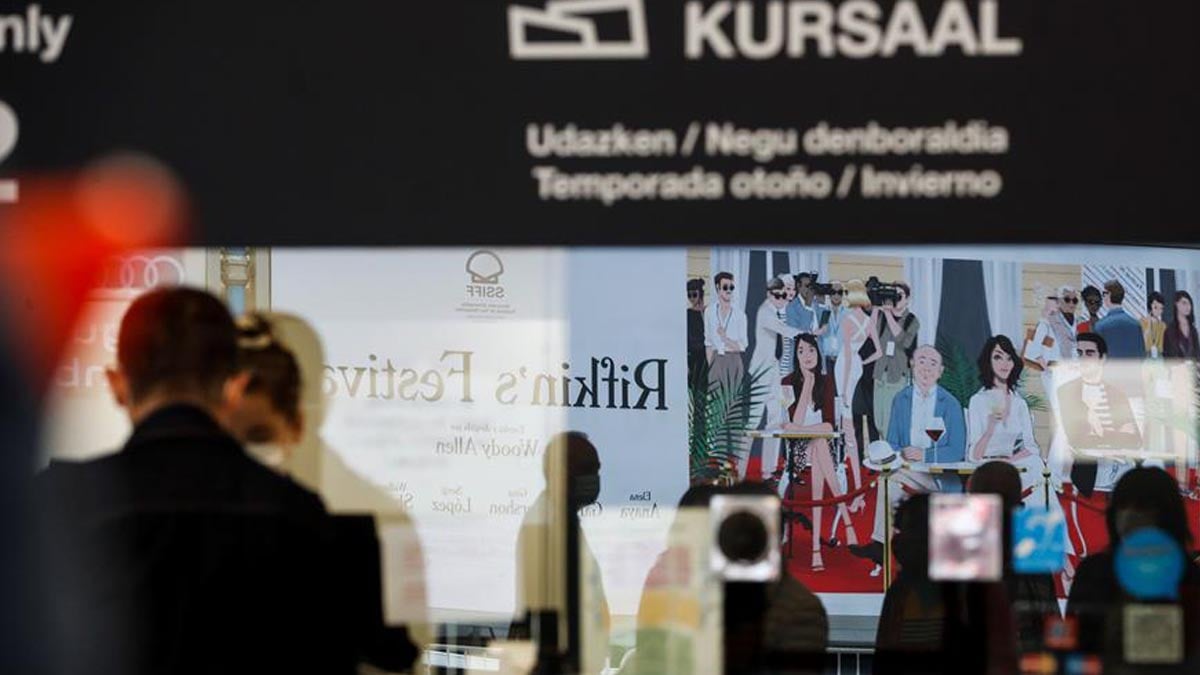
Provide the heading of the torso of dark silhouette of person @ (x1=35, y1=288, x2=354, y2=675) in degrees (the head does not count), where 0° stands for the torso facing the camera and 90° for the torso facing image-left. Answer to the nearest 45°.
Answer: approximately 180°

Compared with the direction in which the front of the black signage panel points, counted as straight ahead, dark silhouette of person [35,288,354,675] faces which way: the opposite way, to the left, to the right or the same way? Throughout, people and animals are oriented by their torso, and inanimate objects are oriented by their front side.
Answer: the opposite way

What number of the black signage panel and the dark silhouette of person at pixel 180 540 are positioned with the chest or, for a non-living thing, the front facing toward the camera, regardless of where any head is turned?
1

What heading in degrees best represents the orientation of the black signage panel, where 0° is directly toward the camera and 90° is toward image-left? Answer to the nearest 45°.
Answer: approximately 0°

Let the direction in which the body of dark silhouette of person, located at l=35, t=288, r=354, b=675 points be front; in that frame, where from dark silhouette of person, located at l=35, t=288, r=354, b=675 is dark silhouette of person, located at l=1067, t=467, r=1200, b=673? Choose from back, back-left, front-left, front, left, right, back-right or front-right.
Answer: right

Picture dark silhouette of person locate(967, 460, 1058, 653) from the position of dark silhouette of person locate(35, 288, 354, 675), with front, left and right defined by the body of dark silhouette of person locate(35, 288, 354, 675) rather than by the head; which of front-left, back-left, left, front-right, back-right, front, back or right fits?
right
